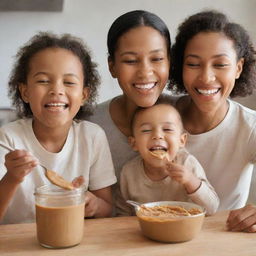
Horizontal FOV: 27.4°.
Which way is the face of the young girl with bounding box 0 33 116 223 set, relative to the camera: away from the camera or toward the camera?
toward the camera

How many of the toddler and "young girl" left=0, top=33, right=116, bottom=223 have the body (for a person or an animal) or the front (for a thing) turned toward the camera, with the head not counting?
2

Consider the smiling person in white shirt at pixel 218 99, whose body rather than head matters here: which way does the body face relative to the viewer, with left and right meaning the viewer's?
facing the viewer and to the left of the viewer

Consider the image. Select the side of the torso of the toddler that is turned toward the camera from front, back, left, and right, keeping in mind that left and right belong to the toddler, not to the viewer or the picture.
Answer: front

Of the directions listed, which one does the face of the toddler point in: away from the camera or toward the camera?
toward the camera
